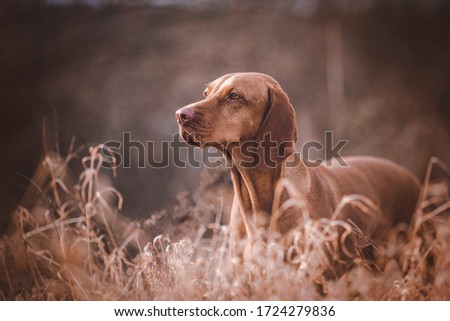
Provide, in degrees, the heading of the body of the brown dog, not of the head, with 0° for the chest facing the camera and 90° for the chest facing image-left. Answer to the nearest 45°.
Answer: approximately 45°
